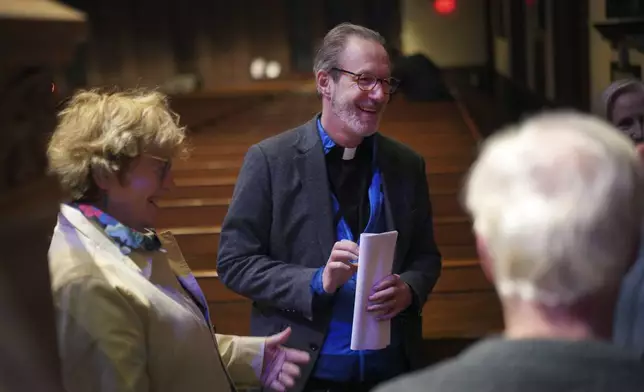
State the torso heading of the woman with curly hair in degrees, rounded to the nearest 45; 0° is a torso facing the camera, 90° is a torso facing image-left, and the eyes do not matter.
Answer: approximately 270°

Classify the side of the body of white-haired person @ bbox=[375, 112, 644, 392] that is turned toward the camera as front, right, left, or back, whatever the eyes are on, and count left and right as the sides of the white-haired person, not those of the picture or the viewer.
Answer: back

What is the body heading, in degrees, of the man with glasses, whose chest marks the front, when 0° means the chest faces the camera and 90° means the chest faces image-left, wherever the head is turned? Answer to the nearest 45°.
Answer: approximately 315°

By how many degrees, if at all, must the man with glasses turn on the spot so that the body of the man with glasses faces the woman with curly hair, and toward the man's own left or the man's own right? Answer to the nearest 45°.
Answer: approximately 90° to the man's own right

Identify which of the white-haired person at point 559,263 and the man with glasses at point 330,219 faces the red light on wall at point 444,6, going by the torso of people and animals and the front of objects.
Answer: the white-haired person

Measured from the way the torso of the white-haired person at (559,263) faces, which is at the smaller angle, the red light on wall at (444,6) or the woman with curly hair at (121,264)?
the red light on wall

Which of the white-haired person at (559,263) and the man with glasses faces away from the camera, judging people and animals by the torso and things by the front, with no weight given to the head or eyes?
the white-haired person

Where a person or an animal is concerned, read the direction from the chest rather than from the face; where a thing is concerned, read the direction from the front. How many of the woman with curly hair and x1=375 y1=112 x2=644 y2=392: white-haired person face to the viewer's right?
1

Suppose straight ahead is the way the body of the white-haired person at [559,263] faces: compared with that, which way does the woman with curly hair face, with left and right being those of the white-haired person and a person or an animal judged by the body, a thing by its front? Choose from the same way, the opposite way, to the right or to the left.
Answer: to the right

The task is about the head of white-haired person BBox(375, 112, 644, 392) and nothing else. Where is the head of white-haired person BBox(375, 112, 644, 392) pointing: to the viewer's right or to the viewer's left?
to the viewer's left

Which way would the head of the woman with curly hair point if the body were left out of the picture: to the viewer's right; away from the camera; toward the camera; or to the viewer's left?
to the viewer's right

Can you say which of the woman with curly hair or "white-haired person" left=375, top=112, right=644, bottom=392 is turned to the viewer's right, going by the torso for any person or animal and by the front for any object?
the woman with curly hair
